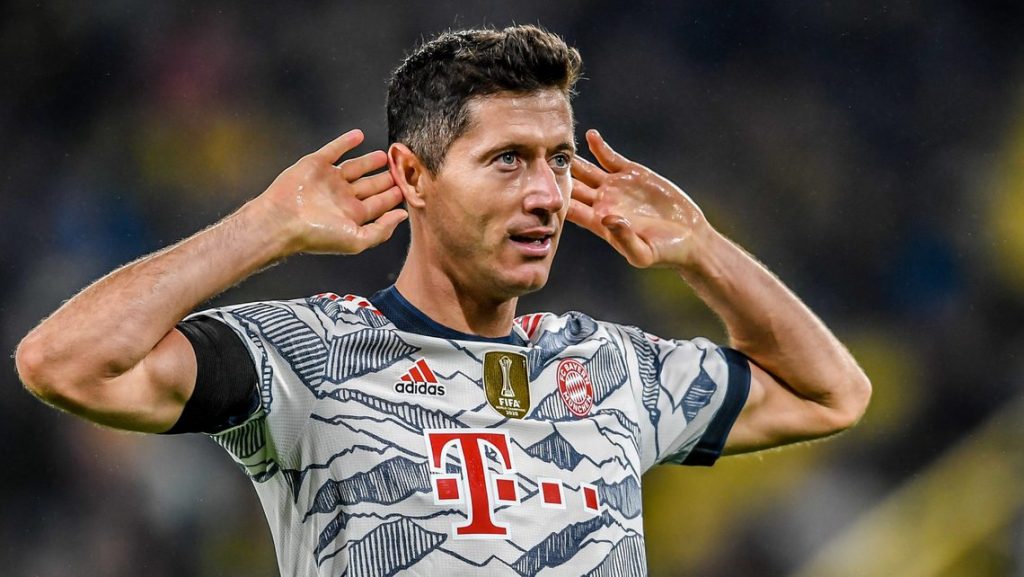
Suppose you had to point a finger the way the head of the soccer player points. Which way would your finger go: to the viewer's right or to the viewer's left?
to the viewer's right

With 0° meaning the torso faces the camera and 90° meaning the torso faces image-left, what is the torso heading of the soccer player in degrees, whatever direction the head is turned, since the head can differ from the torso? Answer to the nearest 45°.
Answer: approximately 315°
